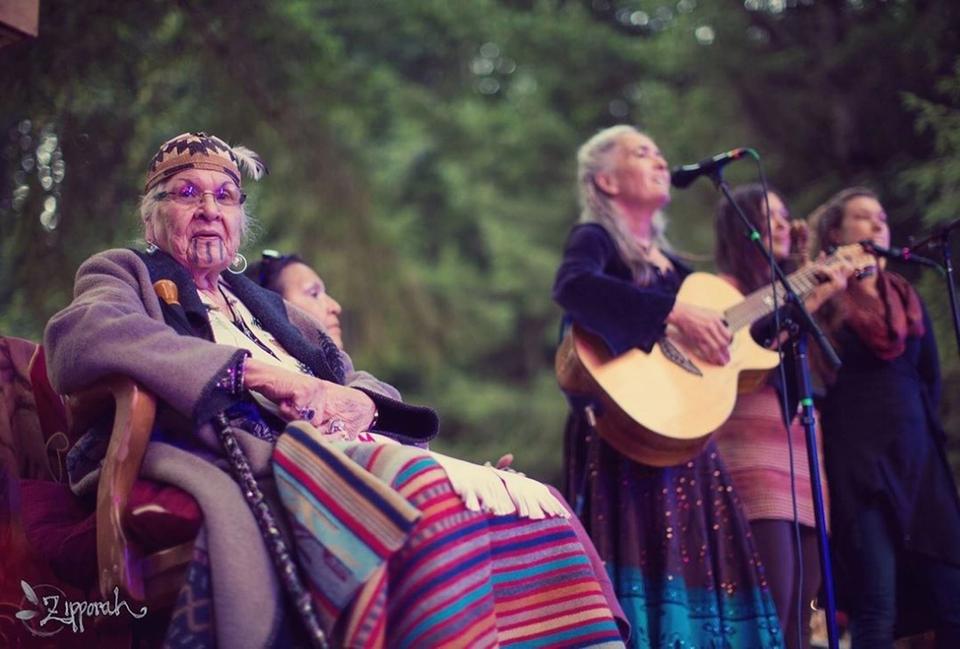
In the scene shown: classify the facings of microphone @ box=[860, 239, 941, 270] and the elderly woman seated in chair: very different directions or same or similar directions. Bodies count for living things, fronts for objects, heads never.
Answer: very different directions

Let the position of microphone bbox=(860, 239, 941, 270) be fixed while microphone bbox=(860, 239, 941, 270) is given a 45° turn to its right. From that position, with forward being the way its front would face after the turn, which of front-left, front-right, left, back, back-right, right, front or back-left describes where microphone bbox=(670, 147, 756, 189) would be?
left

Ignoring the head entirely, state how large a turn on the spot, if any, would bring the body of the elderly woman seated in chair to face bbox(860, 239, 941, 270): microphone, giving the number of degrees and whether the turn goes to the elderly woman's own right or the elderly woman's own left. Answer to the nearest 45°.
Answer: approximately 45° to the elderly woman's own left

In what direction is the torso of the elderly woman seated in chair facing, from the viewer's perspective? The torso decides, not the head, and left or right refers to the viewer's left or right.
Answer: facing the viewer and to the right of the viewer

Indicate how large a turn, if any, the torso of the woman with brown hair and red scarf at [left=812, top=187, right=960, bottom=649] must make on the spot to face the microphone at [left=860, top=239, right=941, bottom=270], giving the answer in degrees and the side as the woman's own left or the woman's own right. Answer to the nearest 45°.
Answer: approximately 45° to the woman's own right

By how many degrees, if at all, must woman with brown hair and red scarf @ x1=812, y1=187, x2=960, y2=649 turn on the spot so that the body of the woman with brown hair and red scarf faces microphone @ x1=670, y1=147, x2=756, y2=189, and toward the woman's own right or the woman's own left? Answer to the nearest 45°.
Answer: approximately 45° to the woman's own right

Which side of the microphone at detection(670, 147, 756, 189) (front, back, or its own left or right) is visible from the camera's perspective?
left

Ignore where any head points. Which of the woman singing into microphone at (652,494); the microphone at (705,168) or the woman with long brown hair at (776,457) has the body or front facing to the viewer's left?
the microphone

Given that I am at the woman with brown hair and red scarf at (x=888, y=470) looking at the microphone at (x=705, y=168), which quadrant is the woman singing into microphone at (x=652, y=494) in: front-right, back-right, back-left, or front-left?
front-right

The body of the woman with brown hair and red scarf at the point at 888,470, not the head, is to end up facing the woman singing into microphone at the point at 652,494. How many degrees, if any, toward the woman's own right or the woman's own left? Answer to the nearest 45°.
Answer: approximately 90° to the woman's own right

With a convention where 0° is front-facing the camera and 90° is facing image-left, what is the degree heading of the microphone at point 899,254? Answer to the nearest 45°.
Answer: approximately 90°

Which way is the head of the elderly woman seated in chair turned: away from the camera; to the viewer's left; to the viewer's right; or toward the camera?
toward the camera
